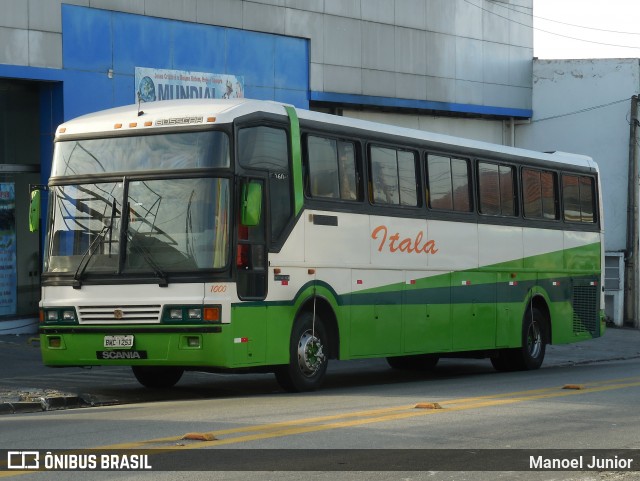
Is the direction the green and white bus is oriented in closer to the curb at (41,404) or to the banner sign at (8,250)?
the curb

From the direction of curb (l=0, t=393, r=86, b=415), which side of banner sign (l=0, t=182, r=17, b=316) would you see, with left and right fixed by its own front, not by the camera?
front

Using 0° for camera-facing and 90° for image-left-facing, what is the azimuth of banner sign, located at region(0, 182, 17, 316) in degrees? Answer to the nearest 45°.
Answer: approximately 0°

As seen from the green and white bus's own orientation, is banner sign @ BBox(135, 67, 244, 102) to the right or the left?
on its right

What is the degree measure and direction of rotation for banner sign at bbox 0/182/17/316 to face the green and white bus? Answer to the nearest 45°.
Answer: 0° — it already faces it

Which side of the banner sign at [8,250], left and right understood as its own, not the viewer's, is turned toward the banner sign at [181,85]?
left

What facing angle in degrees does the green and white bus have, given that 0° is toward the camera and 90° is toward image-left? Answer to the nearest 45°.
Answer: approximately 45°

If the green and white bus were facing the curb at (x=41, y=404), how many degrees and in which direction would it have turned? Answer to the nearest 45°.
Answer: approximately 45° to its right

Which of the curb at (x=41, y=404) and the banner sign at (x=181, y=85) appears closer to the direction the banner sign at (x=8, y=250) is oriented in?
the curb

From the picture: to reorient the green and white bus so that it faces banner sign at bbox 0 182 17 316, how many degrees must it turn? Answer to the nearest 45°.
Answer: approximately 90° to its right

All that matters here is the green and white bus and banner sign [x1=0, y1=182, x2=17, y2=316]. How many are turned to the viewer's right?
0
